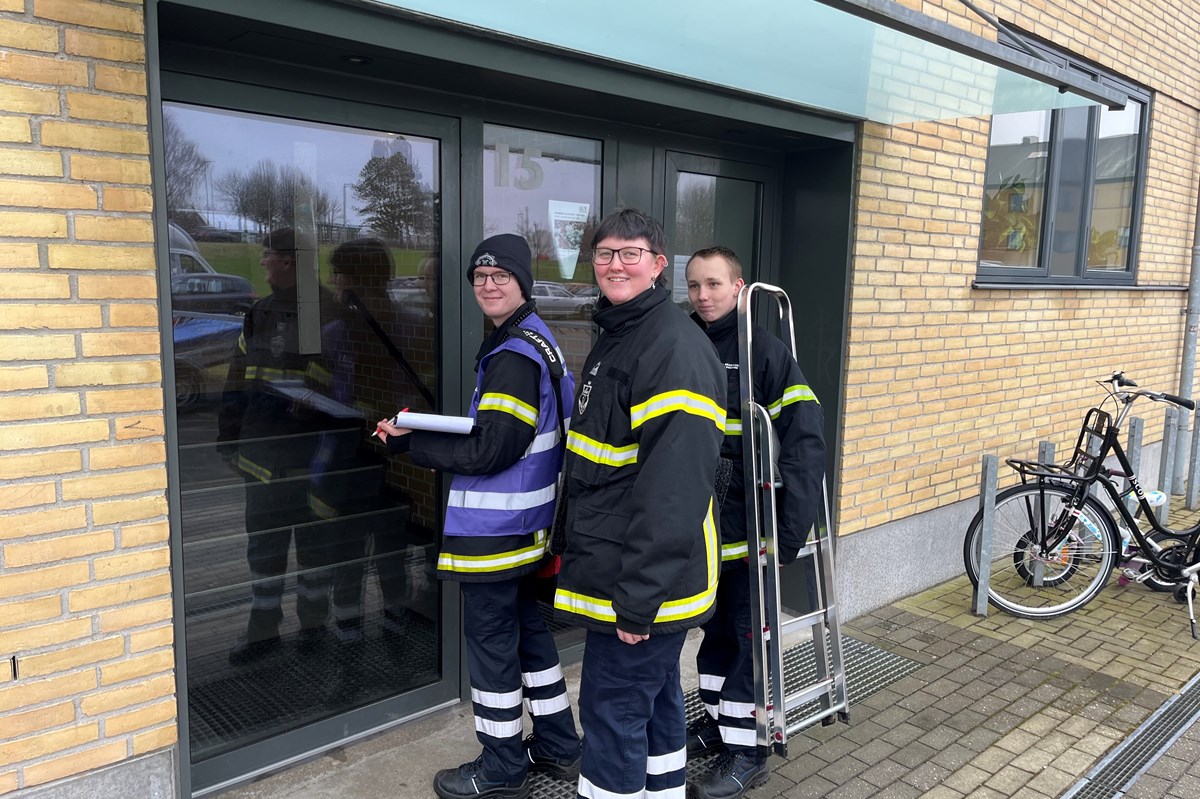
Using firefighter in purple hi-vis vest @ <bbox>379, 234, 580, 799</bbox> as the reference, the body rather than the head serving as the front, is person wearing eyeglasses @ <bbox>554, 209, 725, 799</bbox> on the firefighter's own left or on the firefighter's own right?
on the firefighter's own left

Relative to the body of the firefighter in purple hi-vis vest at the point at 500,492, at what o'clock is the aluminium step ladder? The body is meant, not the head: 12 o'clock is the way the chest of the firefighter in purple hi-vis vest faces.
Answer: The aluminium step ladder is roughly at 6 o'clock from the firefighter in purple hi-vis vest.

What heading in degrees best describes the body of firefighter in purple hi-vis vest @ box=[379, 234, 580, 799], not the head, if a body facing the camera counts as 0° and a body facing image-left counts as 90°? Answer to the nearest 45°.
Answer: approximately 90°

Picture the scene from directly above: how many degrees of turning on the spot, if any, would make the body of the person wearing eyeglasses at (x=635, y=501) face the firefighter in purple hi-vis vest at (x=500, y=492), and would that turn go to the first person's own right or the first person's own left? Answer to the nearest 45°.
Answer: approximately 90° to the first person's own right

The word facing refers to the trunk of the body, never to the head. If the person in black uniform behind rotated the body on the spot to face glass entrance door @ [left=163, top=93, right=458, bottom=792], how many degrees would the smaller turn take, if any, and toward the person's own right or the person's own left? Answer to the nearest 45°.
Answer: approximately 45° to the person's own right

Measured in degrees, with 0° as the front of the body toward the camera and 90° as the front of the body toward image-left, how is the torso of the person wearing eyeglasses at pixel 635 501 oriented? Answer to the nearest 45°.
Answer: approximately 45°

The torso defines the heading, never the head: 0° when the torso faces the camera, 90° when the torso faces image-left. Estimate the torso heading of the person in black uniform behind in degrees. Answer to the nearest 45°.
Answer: approximately 45°
